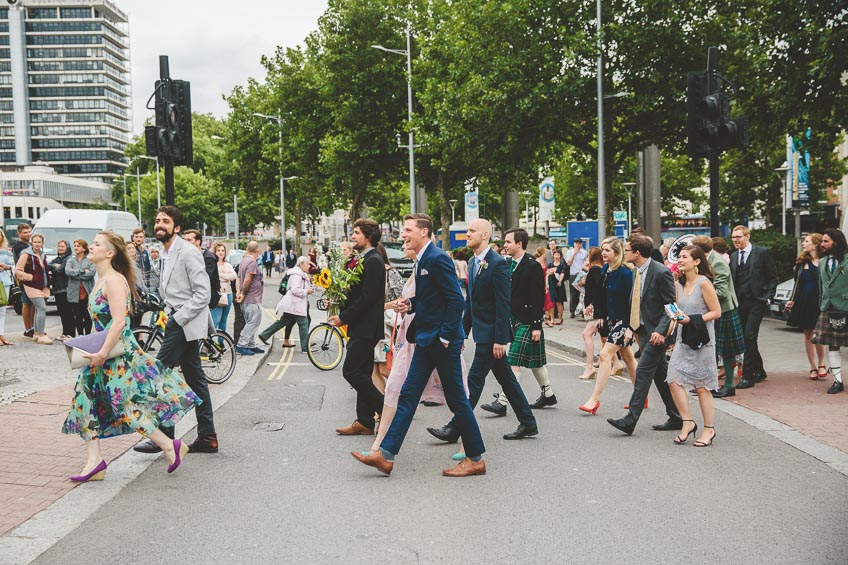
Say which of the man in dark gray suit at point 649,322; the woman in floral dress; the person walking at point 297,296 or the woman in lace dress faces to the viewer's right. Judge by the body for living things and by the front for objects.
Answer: the person walking

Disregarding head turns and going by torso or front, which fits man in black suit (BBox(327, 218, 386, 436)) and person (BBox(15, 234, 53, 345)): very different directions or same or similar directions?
very different directions

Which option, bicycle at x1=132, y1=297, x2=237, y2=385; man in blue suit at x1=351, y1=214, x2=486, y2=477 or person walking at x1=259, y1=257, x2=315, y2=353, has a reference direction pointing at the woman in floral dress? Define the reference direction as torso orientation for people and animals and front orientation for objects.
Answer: the man in blue suit

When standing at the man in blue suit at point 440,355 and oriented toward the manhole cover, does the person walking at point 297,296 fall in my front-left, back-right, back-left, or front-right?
front-right

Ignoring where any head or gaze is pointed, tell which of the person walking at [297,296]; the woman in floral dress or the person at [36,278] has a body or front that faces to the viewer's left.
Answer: the woman in floral dress

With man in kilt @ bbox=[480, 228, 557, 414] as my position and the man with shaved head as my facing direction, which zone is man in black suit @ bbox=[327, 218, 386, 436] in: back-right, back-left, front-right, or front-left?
front-right

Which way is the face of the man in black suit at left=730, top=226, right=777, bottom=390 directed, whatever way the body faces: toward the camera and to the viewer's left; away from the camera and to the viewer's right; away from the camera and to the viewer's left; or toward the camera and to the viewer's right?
toward the camera and to the viewer's left

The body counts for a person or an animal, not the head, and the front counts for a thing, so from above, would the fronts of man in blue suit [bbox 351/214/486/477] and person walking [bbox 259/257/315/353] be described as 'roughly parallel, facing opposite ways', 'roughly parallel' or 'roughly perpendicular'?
roughly parallel, facing opposite ways

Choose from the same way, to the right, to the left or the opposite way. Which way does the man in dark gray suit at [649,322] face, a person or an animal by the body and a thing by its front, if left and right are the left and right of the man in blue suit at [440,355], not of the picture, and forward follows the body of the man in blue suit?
the same way

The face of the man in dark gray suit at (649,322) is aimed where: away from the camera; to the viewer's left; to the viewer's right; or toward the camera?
to the viewer's left

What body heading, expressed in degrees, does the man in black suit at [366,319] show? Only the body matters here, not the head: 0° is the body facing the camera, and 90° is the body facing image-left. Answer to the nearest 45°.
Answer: approximately 90°

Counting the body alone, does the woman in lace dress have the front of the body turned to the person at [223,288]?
no

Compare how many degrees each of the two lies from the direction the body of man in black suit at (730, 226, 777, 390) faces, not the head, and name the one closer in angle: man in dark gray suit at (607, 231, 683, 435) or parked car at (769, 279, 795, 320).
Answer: the man in dark gray suit

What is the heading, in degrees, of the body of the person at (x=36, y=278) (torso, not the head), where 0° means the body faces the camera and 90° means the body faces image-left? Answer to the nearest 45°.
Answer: approximately 315°

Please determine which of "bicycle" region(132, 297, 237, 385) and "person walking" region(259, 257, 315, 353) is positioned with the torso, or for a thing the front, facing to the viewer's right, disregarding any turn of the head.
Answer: the person walking

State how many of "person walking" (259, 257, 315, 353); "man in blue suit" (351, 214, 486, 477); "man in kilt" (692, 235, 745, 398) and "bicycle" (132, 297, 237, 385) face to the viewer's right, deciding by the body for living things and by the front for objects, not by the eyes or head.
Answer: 1

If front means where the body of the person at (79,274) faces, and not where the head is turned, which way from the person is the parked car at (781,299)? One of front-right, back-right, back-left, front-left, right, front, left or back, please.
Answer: left

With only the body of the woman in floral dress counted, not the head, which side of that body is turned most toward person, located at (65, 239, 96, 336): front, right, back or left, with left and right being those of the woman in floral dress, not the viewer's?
right

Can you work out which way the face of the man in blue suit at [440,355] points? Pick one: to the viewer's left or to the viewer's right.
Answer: to the viewer's left
